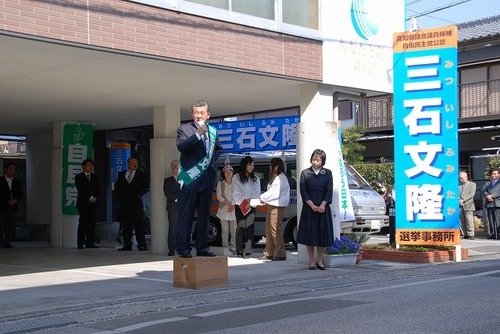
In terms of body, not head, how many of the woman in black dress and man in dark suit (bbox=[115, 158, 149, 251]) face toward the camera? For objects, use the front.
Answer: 2

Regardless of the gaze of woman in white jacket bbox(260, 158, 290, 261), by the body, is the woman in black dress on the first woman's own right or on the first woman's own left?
on the first woman's own left

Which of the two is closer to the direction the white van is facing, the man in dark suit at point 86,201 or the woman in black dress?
the woman in black dress

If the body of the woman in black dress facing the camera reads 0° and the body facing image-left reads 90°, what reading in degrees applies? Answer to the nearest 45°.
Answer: approximately 0°

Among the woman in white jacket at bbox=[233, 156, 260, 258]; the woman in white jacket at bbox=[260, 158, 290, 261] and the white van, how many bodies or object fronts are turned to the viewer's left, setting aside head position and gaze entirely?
1

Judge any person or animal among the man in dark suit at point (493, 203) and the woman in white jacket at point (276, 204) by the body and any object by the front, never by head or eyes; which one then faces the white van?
the man in dark suit

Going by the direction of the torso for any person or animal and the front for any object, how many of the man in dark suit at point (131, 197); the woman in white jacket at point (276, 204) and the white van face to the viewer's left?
1

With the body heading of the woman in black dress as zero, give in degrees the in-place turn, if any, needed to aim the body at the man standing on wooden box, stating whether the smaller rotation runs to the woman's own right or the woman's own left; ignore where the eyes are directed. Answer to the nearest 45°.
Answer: approximately 45° to the woman's own right

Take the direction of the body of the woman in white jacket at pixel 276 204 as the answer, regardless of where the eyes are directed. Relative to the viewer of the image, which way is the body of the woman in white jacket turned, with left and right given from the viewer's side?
facing to the left of the viewer

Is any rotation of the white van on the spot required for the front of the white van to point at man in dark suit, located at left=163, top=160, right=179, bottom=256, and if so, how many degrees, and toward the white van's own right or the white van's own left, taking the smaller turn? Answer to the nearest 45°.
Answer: approximately 90° to the white van's own right

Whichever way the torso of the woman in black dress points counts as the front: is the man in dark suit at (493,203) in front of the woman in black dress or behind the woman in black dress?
behind
